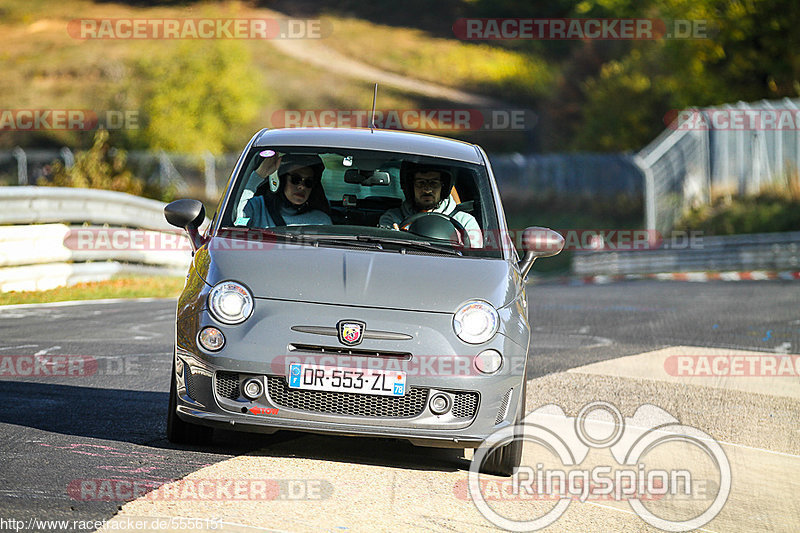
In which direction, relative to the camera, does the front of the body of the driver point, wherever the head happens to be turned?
toward the camera

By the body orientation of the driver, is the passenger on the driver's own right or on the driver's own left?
on the driver's own right

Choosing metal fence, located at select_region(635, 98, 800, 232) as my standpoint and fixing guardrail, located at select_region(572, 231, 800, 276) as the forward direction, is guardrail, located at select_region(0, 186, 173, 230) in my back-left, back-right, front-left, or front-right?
front-right

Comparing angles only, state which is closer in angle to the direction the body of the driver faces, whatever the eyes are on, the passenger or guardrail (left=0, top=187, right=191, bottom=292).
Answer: the passenger

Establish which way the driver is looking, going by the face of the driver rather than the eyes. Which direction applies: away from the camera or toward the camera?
toward the camera

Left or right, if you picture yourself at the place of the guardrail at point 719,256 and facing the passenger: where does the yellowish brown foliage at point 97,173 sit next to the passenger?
right

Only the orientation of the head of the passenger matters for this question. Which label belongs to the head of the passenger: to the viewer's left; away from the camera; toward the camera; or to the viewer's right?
toward the camera
